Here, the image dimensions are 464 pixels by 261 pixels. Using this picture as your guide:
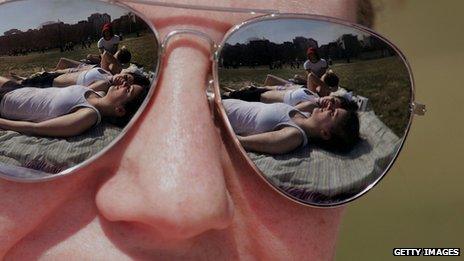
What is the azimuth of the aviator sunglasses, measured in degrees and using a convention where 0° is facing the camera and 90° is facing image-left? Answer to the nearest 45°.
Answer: approximately 0°
